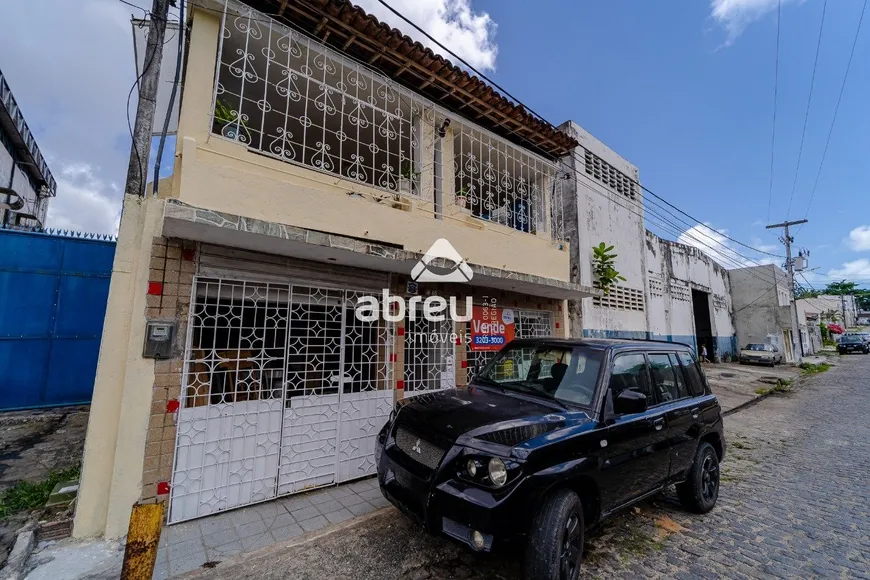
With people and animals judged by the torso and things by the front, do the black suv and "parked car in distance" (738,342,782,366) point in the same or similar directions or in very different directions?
same or similar directions

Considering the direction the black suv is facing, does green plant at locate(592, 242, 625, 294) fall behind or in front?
behind

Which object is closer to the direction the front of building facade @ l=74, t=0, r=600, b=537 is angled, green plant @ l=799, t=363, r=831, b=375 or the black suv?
the black suv

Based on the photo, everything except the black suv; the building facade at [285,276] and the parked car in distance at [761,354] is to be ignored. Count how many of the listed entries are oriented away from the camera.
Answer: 0

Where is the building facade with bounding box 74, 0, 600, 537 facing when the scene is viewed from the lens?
facing the viewer and to the right of the viewer

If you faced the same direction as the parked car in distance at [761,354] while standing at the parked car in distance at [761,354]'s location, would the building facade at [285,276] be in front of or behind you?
in front

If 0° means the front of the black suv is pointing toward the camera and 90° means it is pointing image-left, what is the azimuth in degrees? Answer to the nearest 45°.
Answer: approximately 45°

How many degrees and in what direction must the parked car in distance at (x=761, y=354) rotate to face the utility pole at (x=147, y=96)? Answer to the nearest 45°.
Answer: approximately 45° to its left

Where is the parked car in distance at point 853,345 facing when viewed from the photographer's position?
facing the viewer and to the left of the viewer

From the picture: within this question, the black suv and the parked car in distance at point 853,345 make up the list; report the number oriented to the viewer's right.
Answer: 0

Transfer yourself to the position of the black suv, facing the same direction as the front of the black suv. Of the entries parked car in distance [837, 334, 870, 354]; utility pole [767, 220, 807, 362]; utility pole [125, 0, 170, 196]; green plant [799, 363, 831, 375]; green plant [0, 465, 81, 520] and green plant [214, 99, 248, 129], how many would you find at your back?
3

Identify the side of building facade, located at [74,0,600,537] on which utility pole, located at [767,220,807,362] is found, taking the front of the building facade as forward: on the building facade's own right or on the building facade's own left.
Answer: on the building facade's own left

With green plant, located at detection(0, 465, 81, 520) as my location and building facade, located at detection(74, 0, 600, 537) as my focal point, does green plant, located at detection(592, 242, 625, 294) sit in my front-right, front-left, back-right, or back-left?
front-left

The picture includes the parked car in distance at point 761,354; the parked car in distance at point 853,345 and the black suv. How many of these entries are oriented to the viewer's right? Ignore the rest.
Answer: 0

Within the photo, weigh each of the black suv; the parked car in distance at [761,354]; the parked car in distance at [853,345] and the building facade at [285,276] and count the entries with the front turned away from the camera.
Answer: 0

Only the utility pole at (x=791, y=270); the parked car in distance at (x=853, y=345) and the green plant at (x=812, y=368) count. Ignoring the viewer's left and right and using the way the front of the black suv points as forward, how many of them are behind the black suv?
3
